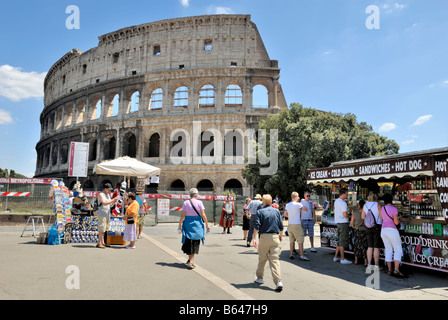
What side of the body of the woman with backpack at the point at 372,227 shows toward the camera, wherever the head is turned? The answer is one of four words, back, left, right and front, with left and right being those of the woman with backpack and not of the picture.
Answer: back

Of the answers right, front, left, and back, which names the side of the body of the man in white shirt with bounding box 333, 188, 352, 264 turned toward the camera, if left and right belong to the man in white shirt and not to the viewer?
right

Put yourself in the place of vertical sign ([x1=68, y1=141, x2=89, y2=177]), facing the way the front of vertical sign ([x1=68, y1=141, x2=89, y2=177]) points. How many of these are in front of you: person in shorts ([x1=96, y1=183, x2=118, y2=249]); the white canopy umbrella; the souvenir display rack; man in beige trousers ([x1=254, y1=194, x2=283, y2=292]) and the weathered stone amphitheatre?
4

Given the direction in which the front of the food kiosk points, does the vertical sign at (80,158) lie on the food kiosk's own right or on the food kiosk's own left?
on the food kiosk's own right
